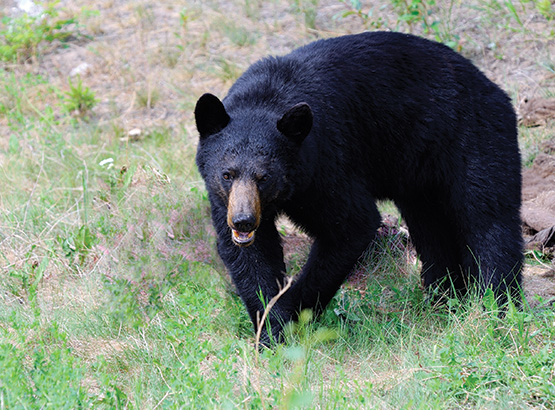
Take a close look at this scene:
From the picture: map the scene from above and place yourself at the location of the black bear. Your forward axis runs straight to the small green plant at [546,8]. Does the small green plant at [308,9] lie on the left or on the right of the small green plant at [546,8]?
left

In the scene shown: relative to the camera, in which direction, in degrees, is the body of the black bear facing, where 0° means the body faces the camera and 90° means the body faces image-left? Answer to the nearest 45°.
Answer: approximately 45°

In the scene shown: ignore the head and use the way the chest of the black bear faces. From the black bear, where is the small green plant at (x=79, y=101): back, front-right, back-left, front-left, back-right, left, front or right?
right

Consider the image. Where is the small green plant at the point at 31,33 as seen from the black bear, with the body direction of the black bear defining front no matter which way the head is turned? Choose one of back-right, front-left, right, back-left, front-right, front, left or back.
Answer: right

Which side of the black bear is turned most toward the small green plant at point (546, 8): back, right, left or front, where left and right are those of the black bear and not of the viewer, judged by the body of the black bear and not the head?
back

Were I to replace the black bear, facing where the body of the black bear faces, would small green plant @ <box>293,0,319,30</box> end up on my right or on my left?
on my right
